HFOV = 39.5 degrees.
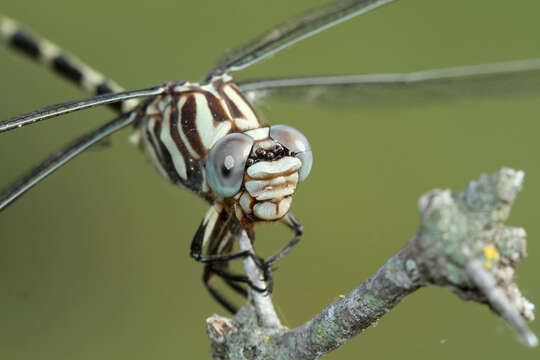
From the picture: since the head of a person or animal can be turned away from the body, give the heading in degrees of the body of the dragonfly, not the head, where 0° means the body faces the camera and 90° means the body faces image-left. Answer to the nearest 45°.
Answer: approximately 315°
